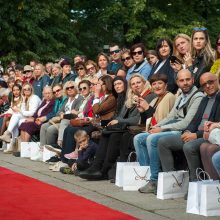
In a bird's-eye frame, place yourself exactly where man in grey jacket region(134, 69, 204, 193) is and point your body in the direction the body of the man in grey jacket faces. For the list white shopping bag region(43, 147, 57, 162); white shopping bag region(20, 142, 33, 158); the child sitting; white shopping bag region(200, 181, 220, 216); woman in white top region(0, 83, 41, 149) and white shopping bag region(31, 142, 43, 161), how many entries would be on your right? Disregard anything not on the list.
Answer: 5

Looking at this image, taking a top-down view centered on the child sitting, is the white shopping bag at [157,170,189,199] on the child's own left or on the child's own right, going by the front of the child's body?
on the child's own left

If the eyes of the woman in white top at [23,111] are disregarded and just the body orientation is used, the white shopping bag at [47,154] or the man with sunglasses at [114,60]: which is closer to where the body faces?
the white shopping bag

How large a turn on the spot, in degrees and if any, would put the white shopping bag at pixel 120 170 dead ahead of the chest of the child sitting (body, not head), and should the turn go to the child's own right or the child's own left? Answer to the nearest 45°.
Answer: approximately 90° to the child's own left

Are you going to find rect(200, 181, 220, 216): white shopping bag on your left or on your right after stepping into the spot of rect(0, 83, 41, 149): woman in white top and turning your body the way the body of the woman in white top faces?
on your left

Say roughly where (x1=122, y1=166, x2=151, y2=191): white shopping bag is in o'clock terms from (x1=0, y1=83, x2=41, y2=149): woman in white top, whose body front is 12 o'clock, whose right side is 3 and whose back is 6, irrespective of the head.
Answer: The white shopping bag is roughly at 10 o'clock from the woman in white top.

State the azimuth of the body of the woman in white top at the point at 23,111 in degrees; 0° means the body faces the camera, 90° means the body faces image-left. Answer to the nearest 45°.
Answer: approximately 45°

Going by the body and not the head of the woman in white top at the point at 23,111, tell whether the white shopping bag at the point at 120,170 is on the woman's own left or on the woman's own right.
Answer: on the woman's own left

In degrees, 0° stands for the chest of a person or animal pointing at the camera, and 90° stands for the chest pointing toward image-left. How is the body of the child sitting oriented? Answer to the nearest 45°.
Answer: approximately 45°
